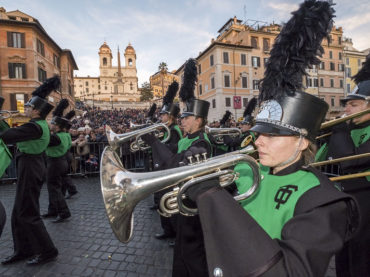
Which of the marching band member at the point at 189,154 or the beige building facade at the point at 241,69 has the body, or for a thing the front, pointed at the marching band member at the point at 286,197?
the beige building facade

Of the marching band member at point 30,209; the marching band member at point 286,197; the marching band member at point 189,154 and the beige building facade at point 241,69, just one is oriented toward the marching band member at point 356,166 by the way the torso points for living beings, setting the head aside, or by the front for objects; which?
the beige building facade

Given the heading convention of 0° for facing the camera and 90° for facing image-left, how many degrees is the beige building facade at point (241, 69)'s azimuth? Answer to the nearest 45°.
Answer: approximately 0°

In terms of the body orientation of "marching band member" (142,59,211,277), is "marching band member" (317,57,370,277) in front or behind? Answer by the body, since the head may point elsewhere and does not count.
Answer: behind

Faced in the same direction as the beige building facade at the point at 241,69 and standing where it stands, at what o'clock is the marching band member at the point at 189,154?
The marching band member is roughly at 12 o'clock from the beige building facade.

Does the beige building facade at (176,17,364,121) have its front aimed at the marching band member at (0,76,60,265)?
yes

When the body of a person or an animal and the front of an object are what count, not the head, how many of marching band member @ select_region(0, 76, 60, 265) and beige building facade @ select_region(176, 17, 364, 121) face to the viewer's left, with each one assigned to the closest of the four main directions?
1

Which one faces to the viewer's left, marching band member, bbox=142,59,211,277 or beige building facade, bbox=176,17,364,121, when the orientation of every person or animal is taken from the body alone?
the marching band member

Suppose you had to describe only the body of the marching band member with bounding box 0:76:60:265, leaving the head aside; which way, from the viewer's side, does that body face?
to the viewer's left

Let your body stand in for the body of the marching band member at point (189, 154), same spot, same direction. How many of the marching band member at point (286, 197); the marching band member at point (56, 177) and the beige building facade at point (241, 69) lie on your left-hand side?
1

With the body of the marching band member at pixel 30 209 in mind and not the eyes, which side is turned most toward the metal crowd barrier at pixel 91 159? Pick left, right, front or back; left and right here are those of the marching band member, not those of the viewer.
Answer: right
